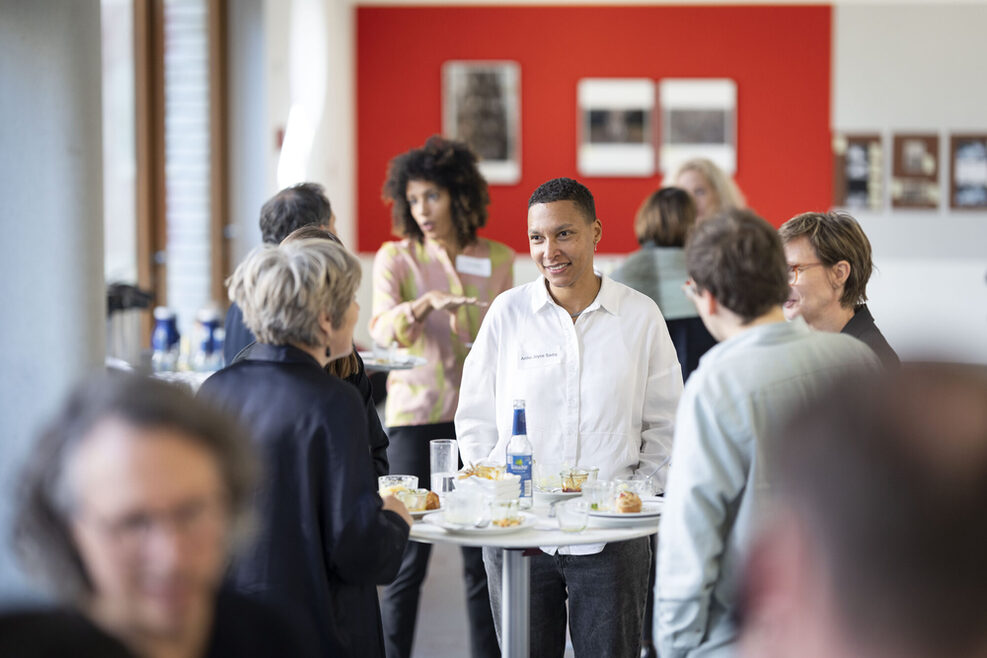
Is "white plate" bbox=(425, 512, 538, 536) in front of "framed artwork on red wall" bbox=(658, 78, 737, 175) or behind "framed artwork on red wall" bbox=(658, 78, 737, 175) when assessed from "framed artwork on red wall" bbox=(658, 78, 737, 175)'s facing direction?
in front

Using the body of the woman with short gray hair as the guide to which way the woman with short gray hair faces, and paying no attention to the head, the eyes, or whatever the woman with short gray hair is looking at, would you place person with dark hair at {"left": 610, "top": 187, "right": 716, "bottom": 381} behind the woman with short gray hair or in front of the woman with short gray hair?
in front

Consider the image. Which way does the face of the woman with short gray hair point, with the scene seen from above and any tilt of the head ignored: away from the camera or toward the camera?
away from the camera

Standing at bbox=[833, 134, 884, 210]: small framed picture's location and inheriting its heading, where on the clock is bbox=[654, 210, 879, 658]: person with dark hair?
The person with dark hair is roughly at 12 o'clock from the small framed picture.

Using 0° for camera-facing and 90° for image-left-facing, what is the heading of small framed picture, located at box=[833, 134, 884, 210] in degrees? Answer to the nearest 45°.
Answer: approximately 0°

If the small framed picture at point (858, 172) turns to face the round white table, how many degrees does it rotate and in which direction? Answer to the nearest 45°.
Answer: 0° — it already faces it

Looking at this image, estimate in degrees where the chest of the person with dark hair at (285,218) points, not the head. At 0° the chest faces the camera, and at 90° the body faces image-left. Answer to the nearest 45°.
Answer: approximately 225°

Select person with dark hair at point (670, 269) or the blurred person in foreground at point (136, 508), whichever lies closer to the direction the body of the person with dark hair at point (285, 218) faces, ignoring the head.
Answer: the person with dark hair

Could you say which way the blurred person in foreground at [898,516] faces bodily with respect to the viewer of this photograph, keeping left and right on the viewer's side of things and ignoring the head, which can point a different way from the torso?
facing away from the viewer and to the left of the viewer
